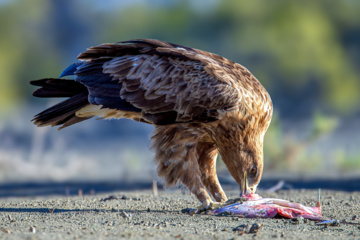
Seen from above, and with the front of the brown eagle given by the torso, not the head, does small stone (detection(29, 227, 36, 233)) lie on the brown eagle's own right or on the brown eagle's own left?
on the brown eagle's own right

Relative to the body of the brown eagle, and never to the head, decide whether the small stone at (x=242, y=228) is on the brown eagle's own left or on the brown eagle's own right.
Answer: on the brown eagle's own right

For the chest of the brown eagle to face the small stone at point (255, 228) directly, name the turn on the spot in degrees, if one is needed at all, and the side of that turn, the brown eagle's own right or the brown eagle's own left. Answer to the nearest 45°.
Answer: approximately 90° to the brown eagle's own right

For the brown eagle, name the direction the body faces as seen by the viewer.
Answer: to the viewer's right
